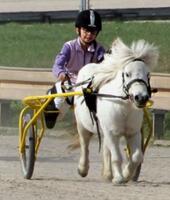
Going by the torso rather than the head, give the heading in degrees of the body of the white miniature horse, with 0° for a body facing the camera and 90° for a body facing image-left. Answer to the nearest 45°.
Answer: approximately 315°

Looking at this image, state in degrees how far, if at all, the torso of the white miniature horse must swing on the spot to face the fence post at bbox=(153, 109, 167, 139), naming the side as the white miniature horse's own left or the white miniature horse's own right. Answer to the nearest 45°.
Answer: approximately 135° to the white miniature horse's own left

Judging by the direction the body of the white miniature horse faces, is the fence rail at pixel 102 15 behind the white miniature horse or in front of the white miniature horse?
behind
